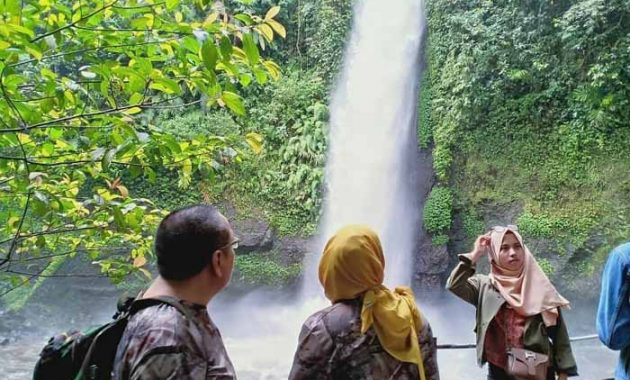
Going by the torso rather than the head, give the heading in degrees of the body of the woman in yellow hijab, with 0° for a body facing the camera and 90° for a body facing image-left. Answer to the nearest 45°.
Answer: approximately 180°

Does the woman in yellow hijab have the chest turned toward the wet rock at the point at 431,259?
yes

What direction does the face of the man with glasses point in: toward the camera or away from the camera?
away from the camera

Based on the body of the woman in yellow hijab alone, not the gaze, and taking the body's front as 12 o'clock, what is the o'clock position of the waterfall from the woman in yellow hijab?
The waterfall is roughly at 12 o'clock from the woman in yellow hijab.
